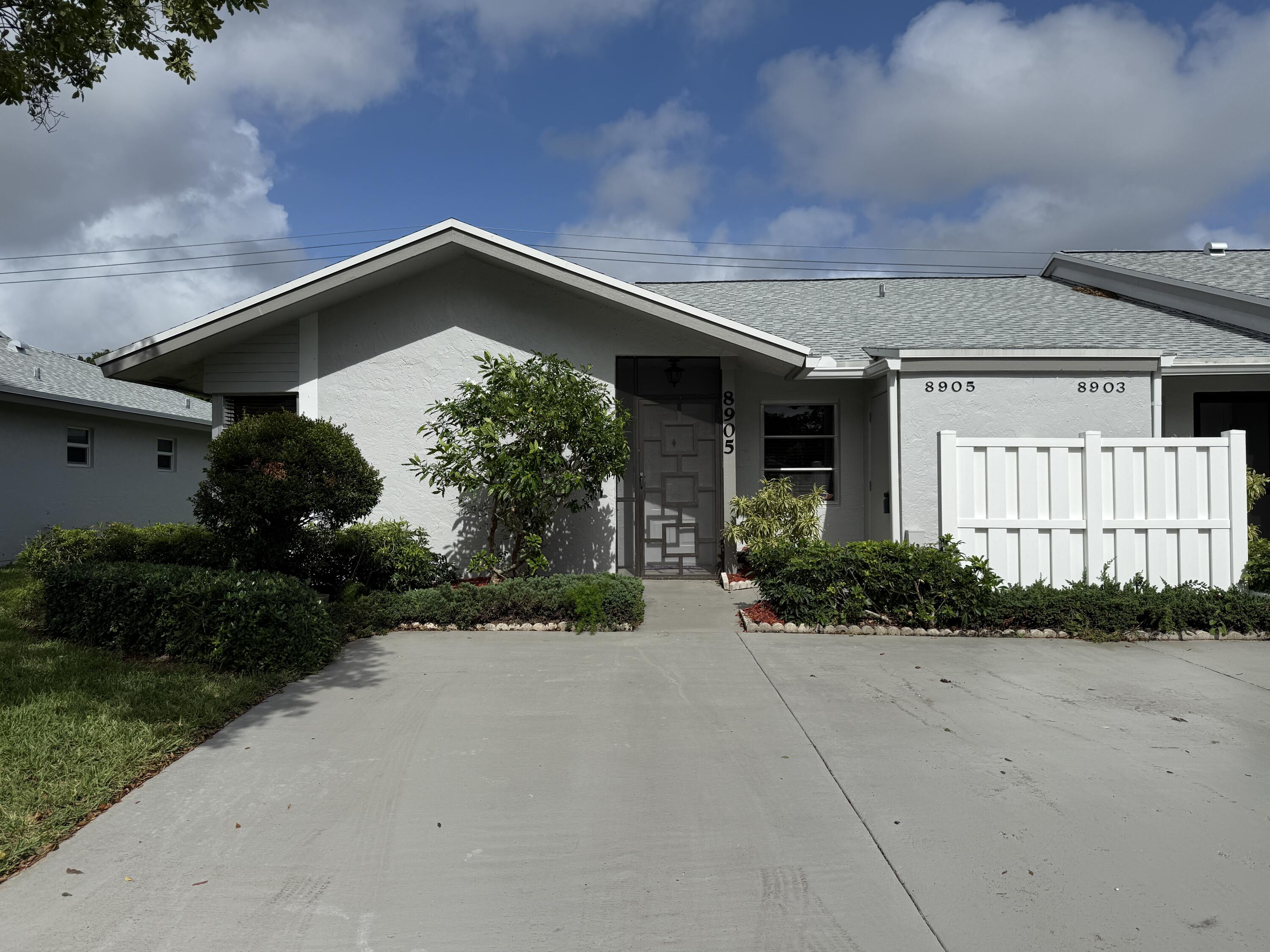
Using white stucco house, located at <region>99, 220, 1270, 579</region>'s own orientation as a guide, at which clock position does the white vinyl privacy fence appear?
The white vinyl privacy fence is roughly at 10 o'clock from the white stucco house.

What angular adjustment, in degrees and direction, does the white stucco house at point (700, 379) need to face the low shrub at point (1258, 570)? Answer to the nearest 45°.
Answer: approximately 90° to its left

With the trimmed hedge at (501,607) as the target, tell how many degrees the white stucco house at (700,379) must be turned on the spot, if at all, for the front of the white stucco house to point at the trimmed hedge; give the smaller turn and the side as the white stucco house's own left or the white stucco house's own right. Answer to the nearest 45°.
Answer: approximately 45° to the white stucco house's own right

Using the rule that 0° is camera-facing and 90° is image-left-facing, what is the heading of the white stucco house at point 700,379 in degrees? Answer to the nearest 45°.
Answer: approximately 0°

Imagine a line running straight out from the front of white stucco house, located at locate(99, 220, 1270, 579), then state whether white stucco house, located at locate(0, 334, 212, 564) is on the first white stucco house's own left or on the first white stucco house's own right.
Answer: on the first white stucco house's own right

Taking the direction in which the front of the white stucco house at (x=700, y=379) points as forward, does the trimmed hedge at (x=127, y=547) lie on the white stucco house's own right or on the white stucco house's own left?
on the white stucco house's own right

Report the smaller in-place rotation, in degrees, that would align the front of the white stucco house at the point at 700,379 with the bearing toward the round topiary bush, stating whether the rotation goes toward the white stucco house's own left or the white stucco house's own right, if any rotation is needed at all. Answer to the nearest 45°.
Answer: approximately 45° to the white stucco house's own right
